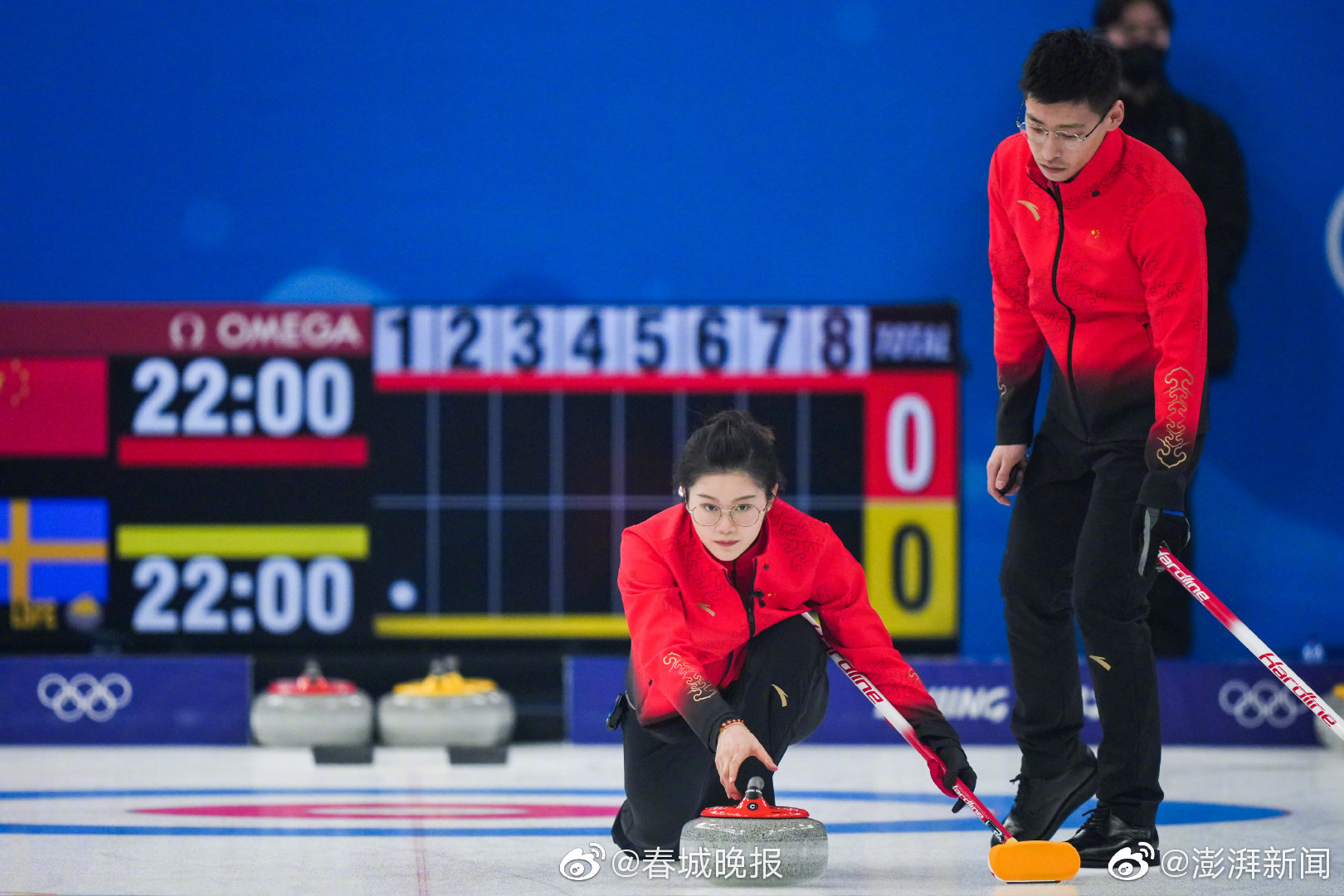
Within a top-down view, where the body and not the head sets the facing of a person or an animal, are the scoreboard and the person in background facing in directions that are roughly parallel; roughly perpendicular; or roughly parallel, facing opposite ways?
roughly parallel

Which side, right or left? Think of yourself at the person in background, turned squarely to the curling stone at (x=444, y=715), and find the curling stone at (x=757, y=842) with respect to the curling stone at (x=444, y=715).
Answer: left

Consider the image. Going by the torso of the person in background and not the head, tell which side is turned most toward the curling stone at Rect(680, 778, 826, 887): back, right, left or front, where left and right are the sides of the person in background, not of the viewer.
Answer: front

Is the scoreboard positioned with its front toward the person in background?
no

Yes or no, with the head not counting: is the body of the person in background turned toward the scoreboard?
no

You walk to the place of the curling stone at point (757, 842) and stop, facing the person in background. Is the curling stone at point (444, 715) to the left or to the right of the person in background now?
left

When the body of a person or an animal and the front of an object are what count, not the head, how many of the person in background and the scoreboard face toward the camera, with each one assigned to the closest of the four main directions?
2

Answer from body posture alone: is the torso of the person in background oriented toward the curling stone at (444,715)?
no

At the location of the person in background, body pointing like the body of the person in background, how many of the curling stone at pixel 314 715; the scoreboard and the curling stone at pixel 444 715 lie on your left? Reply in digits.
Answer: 0

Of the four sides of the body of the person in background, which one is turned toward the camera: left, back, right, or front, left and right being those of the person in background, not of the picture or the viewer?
front

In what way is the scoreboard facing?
toward the camera

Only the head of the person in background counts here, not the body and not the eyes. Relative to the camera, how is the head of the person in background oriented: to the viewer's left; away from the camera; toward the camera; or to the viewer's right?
toward the camera
